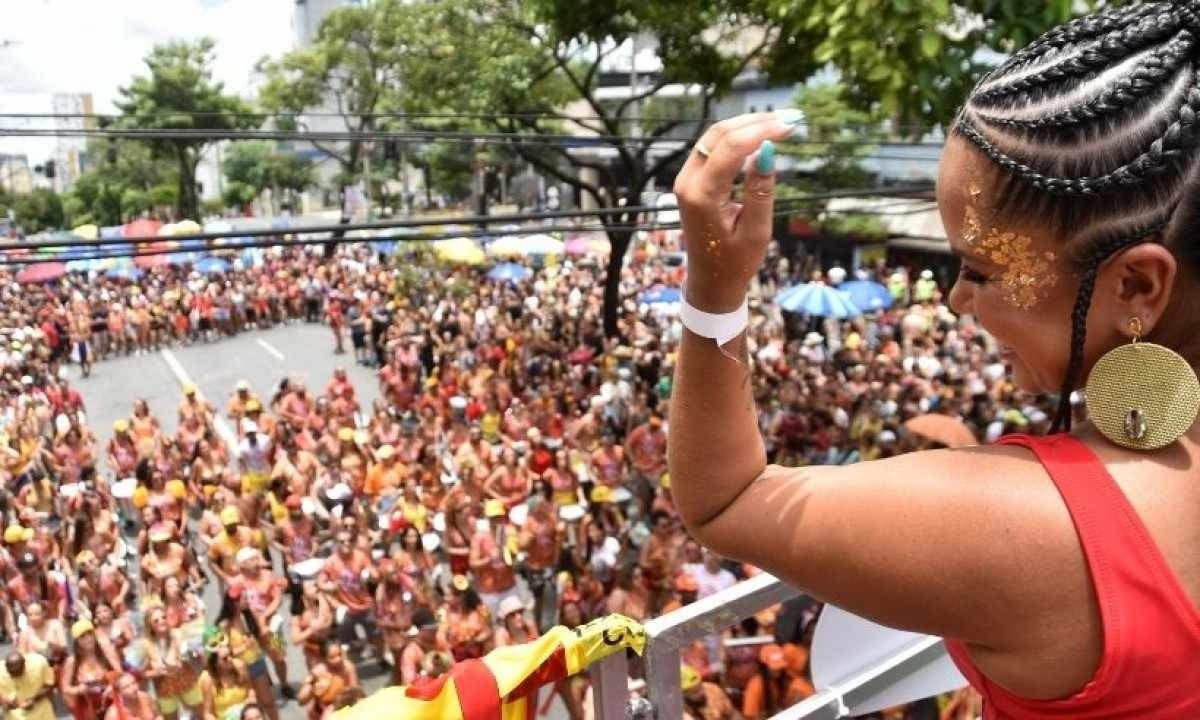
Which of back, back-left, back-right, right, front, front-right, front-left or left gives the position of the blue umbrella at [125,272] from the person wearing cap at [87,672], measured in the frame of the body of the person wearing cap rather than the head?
back

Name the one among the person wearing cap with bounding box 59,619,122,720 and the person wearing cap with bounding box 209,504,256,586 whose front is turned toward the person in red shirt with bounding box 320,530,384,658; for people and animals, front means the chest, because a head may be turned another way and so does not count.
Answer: the person wearing cap with bounding box 209,504,256,586

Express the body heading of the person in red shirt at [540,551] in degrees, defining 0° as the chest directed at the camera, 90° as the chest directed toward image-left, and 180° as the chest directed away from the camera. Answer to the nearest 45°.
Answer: approximately 0°

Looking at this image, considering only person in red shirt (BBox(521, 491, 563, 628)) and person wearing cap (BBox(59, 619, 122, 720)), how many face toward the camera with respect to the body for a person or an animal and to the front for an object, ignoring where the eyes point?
2

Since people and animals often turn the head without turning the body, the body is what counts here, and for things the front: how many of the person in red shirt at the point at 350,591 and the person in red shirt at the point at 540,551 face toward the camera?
2

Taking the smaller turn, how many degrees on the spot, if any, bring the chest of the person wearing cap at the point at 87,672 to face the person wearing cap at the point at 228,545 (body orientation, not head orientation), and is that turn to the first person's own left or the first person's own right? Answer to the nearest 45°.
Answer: approximately 135° to the first person's own left

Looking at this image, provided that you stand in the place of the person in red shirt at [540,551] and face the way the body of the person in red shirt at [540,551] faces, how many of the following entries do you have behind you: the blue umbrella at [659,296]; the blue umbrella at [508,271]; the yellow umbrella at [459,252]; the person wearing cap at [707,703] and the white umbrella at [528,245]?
4

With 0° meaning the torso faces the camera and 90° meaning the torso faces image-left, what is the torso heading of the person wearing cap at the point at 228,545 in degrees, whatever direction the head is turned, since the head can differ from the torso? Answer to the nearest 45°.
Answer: approximately 315°
